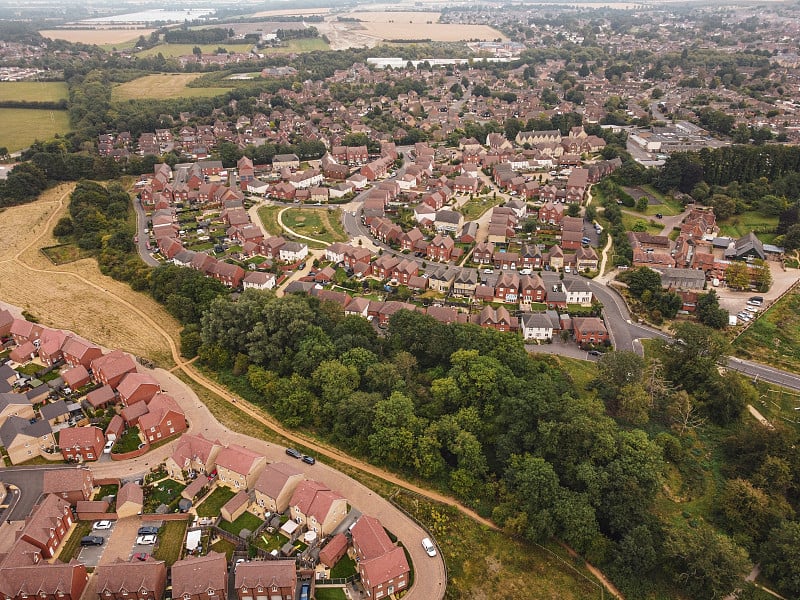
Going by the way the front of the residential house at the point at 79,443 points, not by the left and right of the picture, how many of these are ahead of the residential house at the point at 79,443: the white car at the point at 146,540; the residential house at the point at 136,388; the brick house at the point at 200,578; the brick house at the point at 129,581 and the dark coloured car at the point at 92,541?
4

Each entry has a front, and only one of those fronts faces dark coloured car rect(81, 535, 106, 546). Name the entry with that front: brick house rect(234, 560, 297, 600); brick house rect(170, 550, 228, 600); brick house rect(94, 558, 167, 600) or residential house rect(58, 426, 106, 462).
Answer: the residential house

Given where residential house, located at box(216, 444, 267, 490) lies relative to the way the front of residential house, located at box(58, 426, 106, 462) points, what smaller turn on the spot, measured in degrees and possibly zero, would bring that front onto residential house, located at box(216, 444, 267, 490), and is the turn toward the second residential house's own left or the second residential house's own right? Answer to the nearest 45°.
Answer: approximately 45° to the second residential house's own left

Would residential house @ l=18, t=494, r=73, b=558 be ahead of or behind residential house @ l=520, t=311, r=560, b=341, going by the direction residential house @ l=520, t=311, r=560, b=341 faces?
ahead

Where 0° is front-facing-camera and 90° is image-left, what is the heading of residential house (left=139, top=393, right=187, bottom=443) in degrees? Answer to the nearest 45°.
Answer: approximately 315°

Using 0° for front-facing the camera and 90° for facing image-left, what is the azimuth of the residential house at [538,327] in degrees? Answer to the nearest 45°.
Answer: approximately 0°

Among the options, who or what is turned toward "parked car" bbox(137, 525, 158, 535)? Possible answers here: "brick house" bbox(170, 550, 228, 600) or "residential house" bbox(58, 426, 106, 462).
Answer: the residential house
